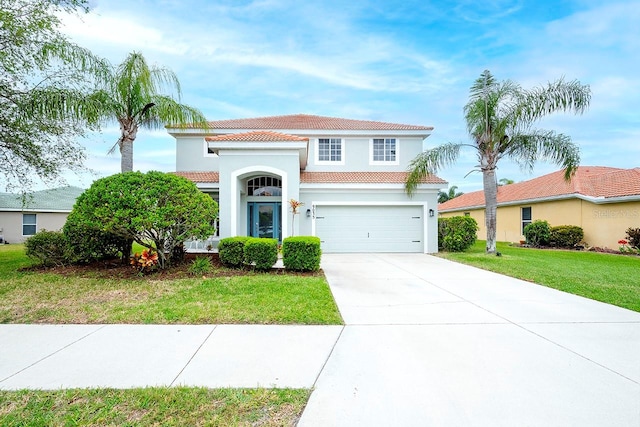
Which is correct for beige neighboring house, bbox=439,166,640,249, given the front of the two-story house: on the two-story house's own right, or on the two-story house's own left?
on the two-story house's own left

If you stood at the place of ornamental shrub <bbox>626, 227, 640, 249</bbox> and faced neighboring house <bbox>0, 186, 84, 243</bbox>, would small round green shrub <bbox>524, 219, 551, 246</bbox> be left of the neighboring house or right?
right

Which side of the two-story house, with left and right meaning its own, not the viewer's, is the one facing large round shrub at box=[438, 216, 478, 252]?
left

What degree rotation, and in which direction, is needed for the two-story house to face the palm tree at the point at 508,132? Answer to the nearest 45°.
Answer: approximately 90° to its left

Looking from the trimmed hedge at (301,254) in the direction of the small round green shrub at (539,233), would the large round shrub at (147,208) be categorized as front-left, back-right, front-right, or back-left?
back-left

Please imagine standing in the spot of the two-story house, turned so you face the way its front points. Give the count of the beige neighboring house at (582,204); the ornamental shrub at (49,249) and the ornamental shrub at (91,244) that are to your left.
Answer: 1

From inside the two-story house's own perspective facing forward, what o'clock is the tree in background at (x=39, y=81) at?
The tree in background is roughly at 2 o'clock from the two-story house.

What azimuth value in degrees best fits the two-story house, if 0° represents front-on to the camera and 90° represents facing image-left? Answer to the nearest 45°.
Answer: approximately 0°

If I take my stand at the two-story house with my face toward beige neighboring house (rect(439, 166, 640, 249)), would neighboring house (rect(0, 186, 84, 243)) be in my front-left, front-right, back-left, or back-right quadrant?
back-left

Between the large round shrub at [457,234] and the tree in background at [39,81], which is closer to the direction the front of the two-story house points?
the tree in background

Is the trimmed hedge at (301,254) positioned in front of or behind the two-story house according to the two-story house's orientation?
in front

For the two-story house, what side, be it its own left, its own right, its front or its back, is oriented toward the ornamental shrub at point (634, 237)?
left

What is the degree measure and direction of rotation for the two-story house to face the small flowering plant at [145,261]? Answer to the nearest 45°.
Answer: approximately 45° to its right

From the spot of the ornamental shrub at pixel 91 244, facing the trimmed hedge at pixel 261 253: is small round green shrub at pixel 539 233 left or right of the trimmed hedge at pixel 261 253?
left

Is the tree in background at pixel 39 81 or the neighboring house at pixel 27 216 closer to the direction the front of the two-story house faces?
the tree in background

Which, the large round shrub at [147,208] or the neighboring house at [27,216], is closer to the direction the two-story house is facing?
the large round shrub

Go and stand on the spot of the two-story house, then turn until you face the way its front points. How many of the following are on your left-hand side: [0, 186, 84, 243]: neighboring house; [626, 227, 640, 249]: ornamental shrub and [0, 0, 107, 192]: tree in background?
1

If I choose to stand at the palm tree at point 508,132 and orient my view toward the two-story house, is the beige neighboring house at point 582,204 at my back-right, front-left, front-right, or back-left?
back-right
